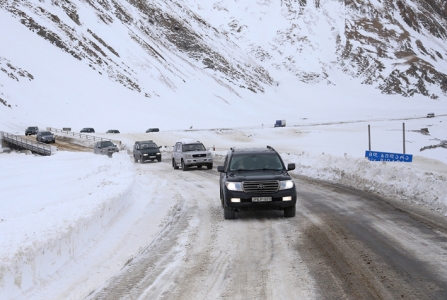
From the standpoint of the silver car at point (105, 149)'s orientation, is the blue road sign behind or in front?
in front

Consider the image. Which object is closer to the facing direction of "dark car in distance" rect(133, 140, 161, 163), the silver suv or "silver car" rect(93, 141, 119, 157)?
the silver suv

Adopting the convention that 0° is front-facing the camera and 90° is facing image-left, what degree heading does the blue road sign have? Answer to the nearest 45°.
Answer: approximately 0°

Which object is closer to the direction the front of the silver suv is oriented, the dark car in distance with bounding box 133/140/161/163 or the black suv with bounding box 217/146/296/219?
the black suv

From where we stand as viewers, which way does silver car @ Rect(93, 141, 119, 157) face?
facing the viewer and to the right of the viewer

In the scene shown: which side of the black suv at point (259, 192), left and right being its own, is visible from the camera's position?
front
